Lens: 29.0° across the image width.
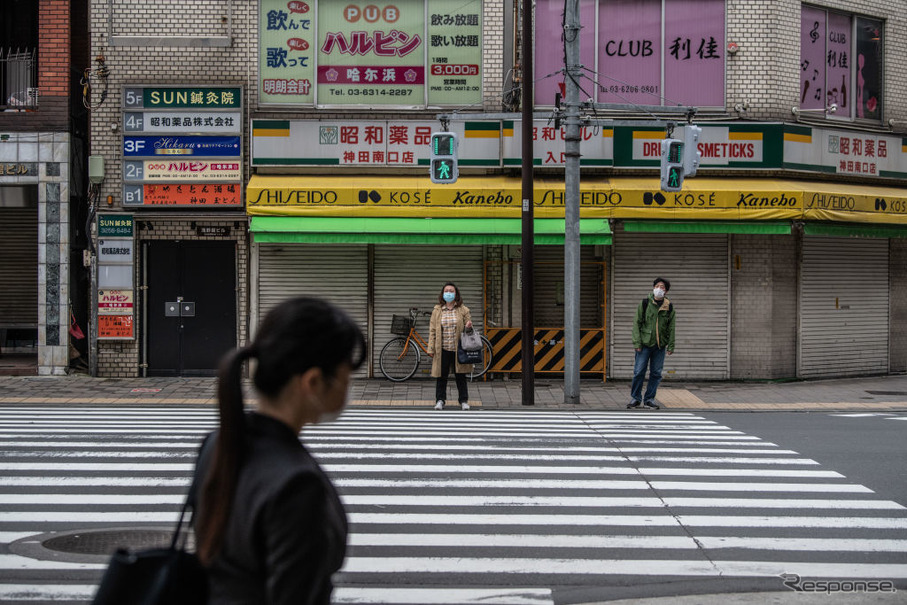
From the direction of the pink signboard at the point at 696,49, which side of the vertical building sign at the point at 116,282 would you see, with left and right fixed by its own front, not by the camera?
left

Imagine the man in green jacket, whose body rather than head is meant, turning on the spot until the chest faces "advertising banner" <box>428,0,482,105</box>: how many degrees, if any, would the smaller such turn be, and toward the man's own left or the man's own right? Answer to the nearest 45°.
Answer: approximately 135° to the man's own right

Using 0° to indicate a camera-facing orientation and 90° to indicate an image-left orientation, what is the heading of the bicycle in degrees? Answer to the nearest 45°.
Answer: approximately 90°

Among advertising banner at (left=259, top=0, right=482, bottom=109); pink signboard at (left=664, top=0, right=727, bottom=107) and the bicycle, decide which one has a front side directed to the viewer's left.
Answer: the bicycle

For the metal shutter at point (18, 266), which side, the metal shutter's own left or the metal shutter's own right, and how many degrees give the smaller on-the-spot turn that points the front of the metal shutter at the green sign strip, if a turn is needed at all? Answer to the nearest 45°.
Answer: approximately 45° to the metal shutter's own left
